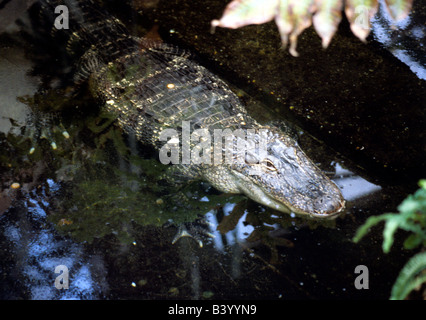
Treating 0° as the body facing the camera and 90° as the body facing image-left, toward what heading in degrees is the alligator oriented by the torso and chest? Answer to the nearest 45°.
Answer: approximately 315°
